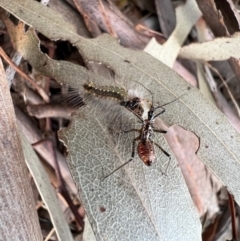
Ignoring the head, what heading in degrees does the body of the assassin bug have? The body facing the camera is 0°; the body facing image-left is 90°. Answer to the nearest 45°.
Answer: approximately 180°
